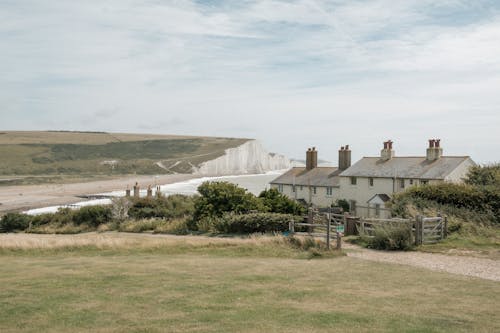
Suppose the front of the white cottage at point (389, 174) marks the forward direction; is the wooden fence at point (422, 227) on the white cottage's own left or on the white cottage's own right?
on the white cottage's own left

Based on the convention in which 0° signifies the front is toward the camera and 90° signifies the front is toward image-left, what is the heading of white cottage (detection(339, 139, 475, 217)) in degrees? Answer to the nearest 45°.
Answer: approximately 45°

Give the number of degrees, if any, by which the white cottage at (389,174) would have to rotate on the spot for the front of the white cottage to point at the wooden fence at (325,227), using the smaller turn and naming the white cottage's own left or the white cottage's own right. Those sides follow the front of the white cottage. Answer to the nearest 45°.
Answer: approximately 45° to the white cottage's own left

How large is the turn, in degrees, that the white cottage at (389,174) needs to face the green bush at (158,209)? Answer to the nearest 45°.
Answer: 0° — it already faces it

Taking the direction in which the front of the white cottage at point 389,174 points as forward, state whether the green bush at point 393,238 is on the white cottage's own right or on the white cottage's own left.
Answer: on the white cottage's own left

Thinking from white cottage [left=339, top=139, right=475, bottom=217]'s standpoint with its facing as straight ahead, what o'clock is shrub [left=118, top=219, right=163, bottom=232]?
The shrub is roughly at 12 o'clock from the white cottage.
